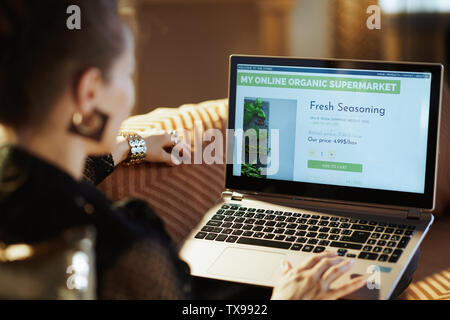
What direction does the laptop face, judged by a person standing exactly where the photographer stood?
facing the viewer and to the left of the viewer

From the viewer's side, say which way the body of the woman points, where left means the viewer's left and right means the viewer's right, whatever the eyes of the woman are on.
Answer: facing away from the viewer and to the right of the viewer

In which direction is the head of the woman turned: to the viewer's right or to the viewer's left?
to the viewer's right

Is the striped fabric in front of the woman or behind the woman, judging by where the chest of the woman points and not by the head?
in front
